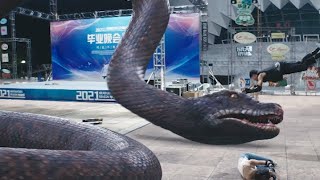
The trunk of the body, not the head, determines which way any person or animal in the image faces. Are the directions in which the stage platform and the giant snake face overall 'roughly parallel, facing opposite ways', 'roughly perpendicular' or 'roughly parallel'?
roughly perpendicular

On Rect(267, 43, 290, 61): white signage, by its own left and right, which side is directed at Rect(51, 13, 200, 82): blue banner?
right

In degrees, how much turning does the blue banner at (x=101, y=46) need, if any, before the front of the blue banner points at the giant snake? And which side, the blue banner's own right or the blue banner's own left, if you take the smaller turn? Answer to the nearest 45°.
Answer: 0° — it already faces it

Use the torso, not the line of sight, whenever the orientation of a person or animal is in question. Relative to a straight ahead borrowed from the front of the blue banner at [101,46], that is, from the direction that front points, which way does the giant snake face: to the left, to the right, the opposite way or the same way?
to the left

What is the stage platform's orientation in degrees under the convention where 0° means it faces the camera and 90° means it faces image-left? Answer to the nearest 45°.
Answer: approximately 0°

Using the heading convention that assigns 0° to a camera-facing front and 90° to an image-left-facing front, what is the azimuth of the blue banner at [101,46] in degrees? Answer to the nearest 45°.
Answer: approximately 0°

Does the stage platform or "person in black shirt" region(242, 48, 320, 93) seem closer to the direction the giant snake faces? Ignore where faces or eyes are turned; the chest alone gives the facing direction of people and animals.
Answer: the person in black shirt

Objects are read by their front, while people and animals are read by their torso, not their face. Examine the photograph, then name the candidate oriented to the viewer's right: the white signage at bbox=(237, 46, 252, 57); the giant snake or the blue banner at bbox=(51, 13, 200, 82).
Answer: the giant snake

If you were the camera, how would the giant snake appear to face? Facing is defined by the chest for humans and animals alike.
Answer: facing to the right of the viewer
